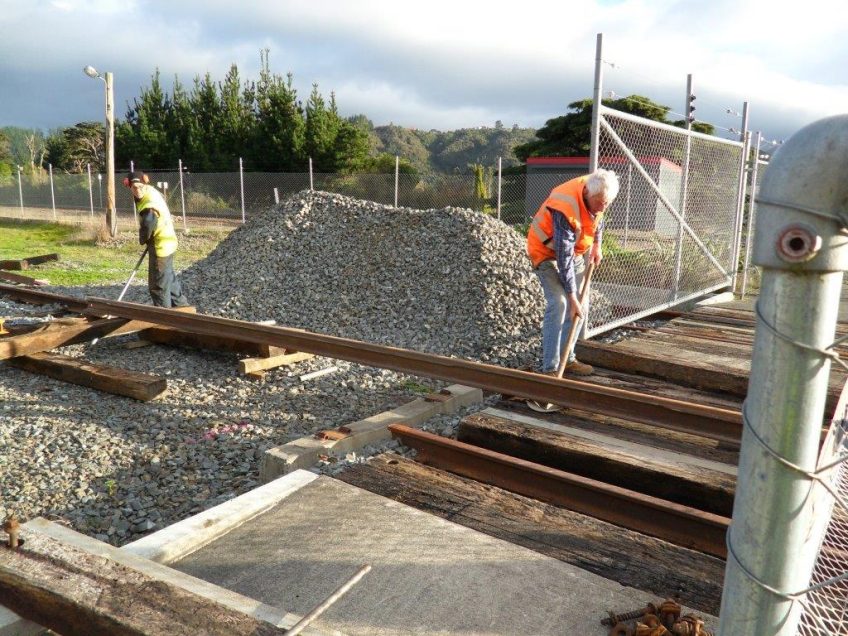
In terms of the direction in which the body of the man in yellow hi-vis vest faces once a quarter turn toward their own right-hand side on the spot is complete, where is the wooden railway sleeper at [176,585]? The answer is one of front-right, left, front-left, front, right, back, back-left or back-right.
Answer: back

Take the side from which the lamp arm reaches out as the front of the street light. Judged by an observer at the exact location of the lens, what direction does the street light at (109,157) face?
facing to the left of the viewer

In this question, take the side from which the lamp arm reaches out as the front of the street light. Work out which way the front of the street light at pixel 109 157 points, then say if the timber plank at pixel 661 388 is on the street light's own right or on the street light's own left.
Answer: on the street light's own left

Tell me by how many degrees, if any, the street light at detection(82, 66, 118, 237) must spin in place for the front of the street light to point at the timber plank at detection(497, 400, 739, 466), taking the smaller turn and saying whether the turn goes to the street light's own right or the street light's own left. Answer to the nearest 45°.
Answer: approximately 90° to the street light's own left

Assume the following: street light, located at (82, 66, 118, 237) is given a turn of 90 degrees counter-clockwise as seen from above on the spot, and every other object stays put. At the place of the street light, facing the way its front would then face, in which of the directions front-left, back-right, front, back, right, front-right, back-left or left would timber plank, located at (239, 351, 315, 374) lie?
front

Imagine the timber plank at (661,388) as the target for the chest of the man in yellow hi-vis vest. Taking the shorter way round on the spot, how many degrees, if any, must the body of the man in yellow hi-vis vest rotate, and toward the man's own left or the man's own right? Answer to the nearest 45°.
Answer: approximately 135° to the man's own left

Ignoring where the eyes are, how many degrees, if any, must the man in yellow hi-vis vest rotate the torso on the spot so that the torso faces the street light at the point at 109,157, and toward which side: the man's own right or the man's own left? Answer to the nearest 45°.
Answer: approximately 90° to the man's own right

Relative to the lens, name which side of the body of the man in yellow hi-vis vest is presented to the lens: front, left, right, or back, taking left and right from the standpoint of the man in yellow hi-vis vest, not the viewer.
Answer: left

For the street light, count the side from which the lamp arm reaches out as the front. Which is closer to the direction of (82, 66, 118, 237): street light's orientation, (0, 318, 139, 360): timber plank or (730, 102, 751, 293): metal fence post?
the timber plank

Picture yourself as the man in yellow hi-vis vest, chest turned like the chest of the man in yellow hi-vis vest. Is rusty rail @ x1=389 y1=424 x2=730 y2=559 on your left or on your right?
on your left

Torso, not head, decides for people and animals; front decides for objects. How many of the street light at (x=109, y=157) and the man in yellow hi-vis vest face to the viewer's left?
2

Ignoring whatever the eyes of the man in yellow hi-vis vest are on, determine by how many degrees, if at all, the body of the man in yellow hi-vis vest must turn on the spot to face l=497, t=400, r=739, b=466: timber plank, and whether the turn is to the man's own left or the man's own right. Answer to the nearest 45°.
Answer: approximately 135° to the man's own left

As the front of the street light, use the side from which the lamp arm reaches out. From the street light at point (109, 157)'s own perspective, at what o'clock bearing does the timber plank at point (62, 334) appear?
The timber plank is roughly at 9 o'clock from the street light.
